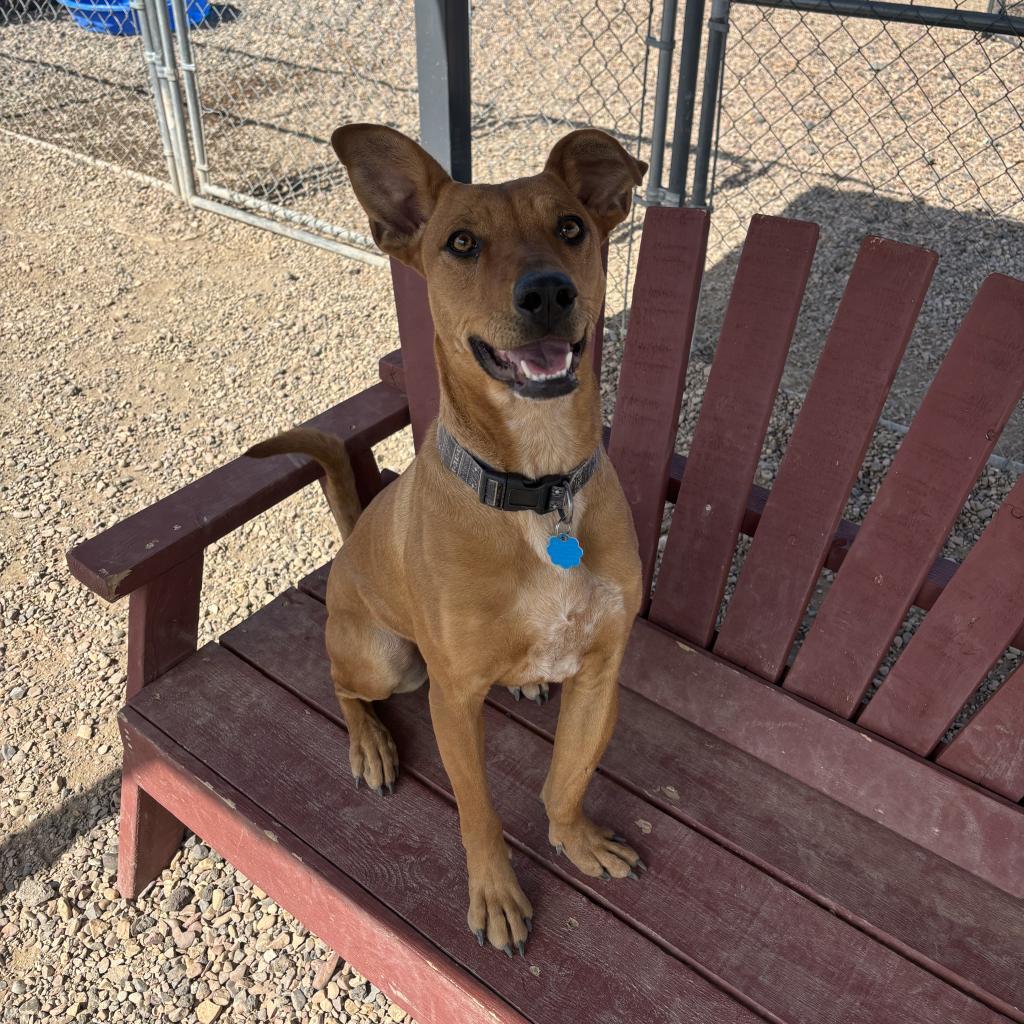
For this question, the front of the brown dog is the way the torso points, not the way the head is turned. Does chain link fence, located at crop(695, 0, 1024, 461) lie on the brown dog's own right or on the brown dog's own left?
on the brown dog's own left

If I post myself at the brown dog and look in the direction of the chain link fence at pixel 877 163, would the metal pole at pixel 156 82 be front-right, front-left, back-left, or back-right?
front-left

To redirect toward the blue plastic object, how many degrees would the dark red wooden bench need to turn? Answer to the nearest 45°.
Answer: approximately 90° to its right

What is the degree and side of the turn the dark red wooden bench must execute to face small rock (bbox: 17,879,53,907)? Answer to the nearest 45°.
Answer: approximately 45° to its right

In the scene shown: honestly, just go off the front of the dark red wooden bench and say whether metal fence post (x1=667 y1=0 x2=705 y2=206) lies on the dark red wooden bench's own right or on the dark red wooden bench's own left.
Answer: on the dark red wooden bench's own right

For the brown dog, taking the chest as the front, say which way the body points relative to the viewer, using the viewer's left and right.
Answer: facing the viewer and to the right of the viewer

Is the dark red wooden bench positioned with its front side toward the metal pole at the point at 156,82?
no

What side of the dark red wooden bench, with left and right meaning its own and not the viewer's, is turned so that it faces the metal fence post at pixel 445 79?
right

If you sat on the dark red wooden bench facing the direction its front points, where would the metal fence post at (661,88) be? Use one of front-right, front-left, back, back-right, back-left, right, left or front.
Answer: back-right

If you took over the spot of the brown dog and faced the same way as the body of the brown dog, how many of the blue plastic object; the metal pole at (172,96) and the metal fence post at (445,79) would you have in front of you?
0

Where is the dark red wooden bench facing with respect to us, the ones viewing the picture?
facing the viewer and to the left of the viewer

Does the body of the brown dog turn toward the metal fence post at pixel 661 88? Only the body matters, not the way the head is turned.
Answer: no

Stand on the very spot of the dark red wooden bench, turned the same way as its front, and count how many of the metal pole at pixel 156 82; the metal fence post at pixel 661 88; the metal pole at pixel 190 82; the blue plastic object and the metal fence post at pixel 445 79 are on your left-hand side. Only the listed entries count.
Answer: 0

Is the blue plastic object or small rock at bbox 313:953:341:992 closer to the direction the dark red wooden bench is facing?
the small rock

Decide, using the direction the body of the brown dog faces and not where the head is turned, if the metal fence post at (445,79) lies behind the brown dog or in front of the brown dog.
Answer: behind
